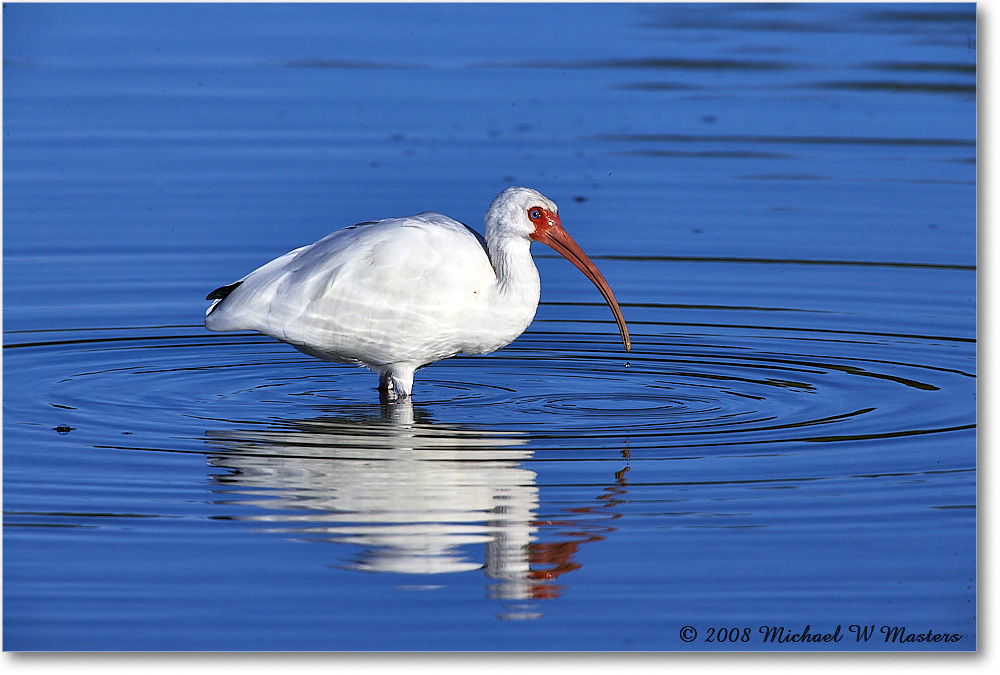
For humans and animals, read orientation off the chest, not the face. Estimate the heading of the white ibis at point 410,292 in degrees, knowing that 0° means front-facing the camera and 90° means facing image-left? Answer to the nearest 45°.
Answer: approximately 270°
